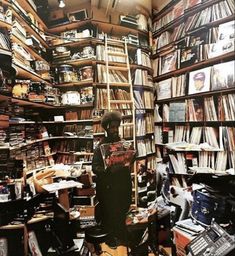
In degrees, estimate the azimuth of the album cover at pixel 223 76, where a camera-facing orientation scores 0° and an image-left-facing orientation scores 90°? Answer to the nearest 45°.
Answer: approximately 45°

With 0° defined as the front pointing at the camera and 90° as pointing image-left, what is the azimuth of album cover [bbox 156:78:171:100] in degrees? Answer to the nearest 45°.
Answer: approximately 45°

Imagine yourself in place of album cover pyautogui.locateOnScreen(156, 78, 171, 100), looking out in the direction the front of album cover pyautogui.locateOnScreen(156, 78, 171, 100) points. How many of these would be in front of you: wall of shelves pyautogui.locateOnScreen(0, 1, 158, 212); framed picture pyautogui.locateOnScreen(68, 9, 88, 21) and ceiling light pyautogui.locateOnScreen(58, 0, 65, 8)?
3

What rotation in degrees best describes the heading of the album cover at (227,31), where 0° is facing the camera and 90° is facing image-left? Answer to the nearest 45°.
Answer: approximately 45°
